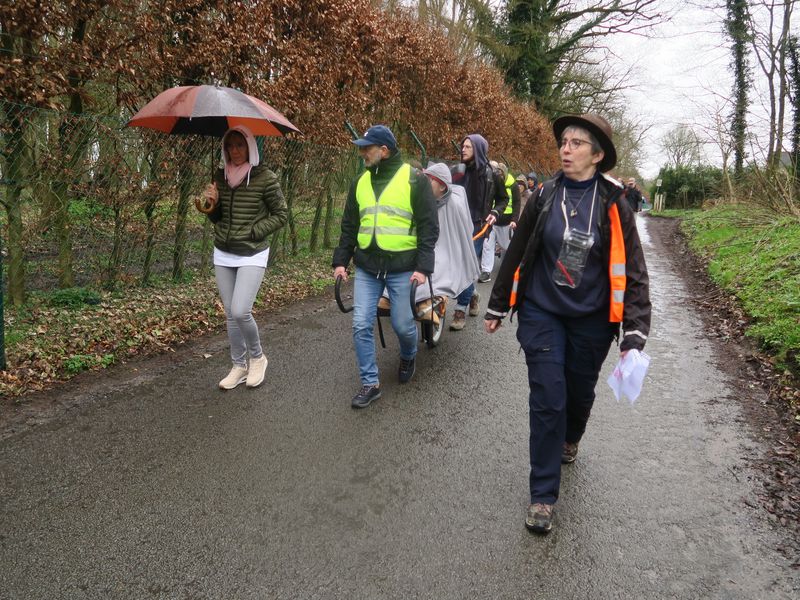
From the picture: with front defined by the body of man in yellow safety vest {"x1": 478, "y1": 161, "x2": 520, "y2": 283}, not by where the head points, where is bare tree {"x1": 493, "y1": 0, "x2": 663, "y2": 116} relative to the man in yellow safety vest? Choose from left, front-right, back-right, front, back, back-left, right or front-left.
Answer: back-right

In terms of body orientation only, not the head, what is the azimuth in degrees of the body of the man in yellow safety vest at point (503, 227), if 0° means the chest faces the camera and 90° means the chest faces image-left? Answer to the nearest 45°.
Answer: approximately 45°

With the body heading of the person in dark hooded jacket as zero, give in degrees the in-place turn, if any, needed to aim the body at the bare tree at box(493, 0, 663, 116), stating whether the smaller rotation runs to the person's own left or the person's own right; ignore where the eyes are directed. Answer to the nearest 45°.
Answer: approximately 135° to the person's own right

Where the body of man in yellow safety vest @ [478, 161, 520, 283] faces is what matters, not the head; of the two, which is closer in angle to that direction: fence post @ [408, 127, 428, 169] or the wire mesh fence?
the wire mesh fence

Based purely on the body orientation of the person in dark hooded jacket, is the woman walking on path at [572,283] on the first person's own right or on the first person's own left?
on the first person's own left

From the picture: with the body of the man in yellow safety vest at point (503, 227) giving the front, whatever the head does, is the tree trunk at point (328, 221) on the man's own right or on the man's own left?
on the man's own right

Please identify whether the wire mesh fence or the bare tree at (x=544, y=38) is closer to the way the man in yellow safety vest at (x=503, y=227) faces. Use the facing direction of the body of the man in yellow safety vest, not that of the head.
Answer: the wire mesh fence

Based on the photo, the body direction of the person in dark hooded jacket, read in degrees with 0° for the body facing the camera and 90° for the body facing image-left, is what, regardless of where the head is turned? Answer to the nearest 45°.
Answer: approximately 45°

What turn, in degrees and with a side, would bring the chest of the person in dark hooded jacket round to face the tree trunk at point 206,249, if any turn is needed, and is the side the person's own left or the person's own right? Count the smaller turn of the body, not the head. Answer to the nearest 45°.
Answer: approximately 45° to the person's own right
